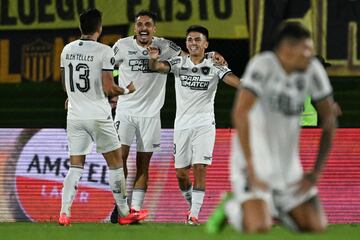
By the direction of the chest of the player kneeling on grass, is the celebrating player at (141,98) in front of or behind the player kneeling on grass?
behind

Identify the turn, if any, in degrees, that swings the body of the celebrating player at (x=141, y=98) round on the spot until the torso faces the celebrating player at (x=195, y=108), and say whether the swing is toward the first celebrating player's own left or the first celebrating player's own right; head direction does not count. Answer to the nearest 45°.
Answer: approximately 90° to the first celebrating player's own left

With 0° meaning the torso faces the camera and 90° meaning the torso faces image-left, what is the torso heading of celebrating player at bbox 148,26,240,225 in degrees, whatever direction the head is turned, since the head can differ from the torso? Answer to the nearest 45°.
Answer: approximately 0°

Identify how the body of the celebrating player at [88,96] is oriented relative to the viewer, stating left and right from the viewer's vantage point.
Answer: facing away from the viewer and to the right of the viewer
